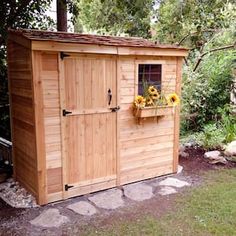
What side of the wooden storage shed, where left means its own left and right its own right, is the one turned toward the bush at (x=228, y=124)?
left

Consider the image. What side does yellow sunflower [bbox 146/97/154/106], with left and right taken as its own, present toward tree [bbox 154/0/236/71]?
back

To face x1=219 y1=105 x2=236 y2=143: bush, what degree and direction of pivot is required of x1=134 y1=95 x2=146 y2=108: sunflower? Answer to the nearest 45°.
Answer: approximately 135° to its left

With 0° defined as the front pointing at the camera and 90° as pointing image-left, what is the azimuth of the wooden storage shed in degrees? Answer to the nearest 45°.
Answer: approximately 315°

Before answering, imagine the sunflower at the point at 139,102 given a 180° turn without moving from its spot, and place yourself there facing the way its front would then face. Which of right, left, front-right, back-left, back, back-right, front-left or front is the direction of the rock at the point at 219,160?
front-right

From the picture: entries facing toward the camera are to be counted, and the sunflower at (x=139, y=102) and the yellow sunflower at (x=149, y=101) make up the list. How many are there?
2

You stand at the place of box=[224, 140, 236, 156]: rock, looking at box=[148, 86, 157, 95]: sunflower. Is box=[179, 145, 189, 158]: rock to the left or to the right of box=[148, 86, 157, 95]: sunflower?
right

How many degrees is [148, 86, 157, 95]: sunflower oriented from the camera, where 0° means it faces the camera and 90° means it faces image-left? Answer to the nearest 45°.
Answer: approximately 0°
